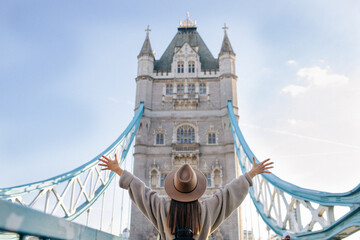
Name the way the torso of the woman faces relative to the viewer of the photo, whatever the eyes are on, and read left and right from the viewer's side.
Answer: facing away from the viewer

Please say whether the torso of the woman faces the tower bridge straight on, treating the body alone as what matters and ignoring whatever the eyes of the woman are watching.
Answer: yes

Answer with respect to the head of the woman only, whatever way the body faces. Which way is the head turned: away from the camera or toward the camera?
away from the camera
